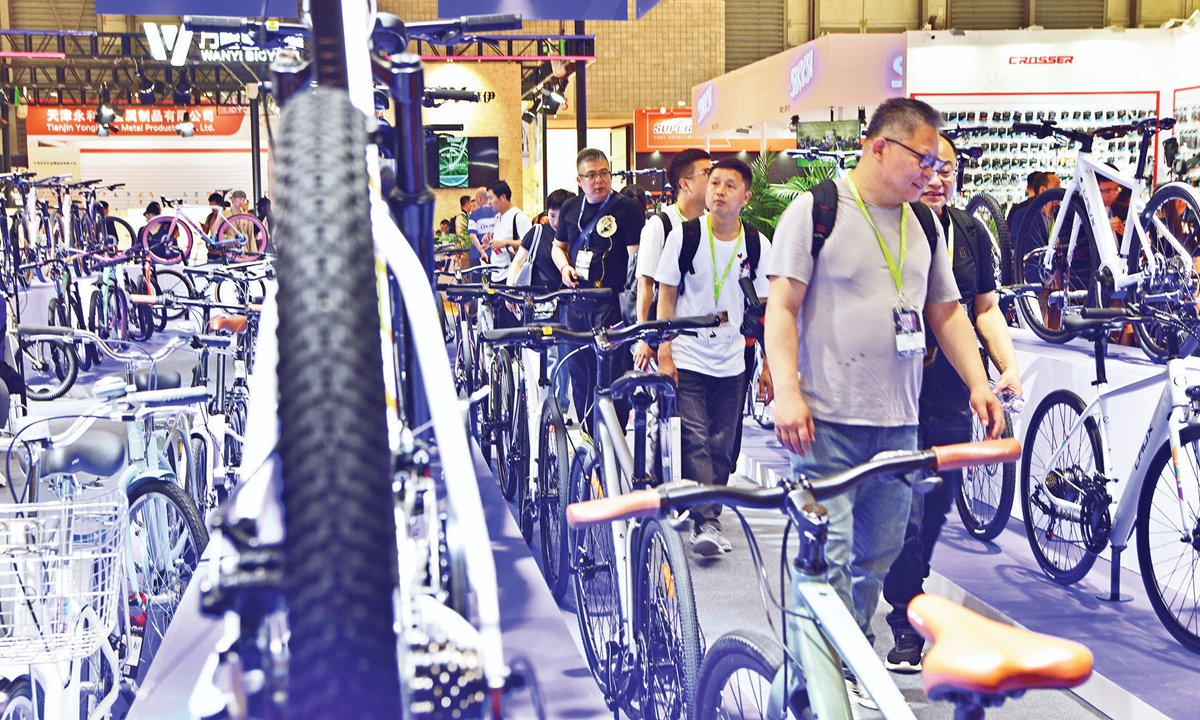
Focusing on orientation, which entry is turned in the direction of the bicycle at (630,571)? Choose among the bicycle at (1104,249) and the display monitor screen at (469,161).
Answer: the display monitor screen

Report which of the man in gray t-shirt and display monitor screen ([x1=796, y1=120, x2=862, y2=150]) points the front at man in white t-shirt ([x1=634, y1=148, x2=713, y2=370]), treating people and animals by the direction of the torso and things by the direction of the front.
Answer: the display monitor screen

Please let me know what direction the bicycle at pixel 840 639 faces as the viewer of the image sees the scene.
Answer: facing away from the viewer and to the left of the viewer

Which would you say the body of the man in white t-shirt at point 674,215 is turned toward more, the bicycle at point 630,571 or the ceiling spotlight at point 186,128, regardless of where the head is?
the bicycle

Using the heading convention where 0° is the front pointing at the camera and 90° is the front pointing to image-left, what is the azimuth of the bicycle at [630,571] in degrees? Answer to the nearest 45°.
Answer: approximately 135°
